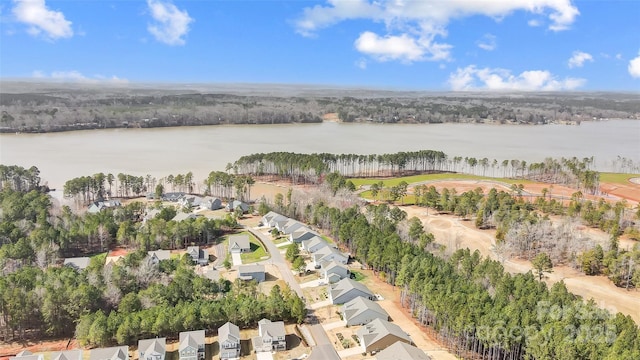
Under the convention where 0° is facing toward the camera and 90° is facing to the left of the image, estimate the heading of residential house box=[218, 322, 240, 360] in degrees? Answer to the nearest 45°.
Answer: approximately 0°

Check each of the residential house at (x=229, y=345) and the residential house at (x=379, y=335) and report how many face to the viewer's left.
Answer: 1

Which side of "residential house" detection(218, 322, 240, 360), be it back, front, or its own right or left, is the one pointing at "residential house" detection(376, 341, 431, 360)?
left

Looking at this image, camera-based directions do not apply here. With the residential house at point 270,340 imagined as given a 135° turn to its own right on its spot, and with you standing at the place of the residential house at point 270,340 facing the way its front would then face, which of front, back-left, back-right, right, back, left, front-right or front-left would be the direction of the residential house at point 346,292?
right

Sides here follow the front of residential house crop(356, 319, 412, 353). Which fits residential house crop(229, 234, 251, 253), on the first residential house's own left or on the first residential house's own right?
on the first residential house's own right

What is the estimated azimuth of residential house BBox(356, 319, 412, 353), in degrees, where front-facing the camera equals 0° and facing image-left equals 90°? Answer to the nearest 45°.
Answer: approximately 90°

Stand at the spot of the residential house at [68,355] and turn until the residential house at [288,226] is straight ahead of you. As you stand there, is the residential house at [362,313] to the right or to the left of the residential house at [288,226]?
right

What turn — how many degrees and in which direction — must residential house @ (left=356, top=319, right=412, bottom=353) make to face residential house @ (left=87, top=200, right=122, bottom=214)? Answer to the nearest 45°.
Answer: approximately 45° to its right

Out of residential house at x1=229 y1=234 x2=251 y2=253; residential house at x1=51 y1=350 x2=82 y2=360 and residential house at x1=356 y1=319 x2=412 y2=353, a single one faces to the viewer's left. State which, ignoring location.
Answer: residential house at x1=356 y1=319 x2=412 y2=353

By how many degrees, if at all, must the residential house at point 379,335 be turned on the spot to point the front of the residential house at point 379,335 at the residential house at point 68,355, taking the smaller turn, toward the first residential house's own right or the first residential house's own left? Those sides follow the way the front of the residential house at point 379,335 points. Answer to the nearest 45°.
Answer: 0° — it already faces it

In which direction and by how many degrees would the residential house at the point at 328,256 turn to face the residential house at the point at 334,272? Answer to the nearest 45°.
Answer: approximately 45° to its left

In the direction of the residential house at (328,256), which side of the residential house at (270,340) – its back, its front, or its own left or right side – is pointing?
back
